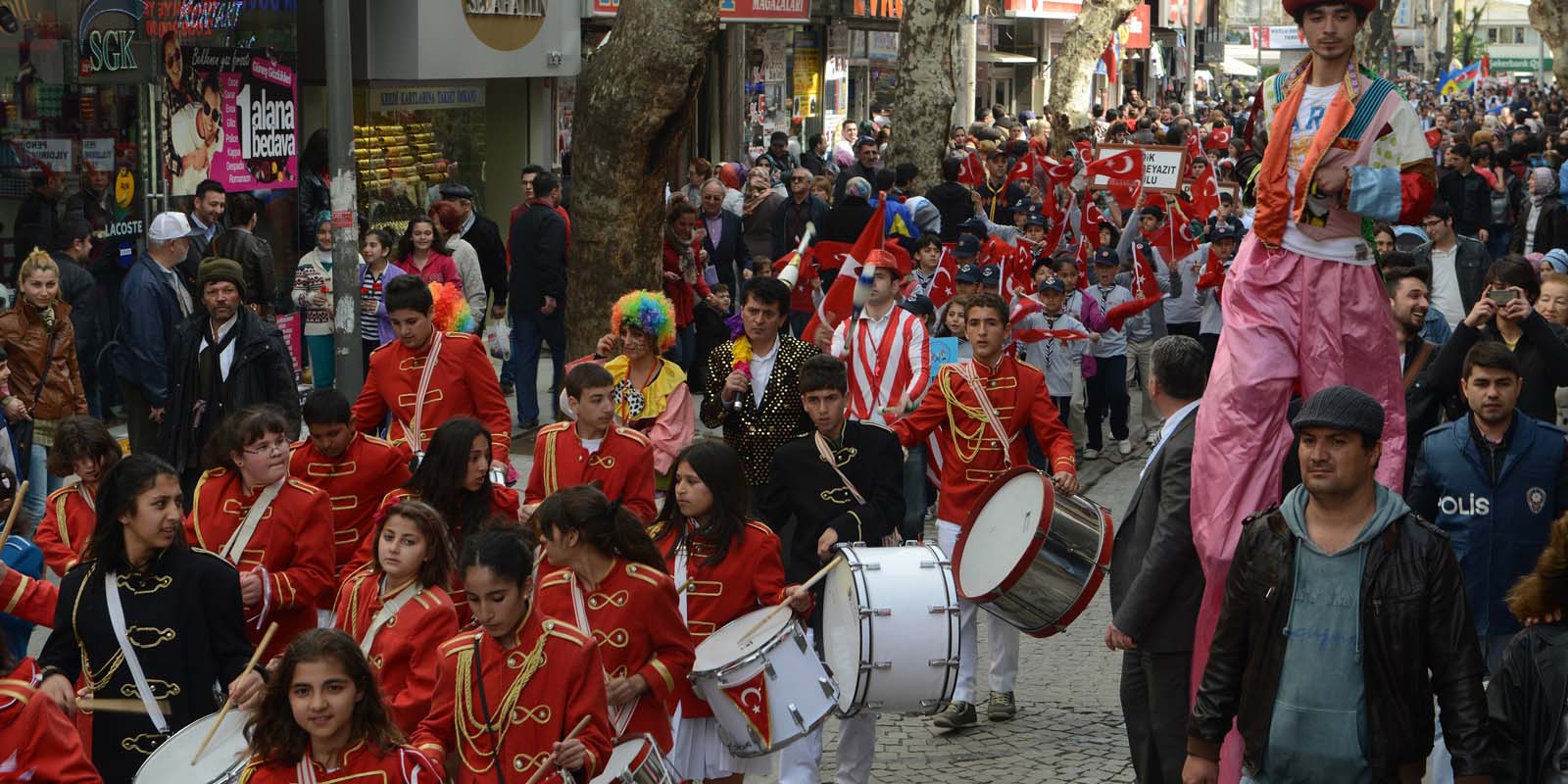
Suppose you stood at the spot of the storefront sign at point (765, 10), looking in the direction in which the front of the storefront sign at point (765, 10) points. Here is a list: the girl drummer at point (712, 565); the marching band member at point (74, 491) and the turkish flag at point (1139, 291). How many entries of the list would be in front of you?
3

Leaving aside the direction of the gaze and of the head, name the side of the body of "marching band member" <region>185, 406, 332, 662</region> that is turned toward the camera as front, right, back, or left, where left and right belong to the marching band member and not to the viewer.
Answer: front

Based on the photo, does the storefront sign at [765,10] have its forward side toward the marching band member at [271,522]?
yes

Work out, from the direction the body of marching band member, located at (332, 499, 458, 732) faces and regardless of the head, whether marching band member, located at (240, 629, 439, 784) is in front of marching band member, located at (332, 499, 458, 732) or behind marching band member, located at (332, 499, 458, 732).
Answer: in front

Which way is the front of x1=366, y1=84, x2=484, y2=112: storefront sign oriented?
toward the camera

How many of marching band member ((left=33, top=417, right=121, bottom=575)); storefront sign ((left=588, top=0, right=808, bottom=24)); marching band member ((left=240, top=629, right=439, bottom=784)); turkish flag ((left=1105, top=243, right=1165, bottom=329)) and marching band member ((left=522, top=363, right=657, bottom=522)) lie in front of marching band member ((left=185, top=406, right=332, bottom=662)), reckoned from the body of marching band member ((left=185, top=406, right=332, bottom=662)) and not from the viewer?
1

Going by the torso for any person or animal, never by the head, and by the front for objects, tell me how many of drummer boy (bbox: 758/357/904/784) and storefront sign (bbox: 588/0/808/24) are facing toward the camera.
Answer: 2

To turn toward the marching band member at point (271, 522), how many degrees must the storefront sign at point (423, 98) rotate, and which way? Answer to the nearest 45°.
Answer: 0° — it already faces them

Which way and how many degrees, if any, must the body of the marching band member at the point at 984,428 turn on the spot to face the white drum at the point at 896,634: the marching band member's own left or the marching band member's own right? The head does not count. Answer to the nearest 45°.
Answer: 0° — they already face it

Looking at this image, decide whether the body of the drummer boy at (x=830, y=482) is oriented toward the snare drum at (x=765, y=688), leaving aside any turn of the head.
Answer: yes

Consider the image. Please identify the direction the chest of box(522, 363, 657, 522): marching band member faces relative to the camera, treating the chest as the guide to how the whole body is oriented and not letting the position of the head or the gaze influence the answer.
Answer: toward the camera

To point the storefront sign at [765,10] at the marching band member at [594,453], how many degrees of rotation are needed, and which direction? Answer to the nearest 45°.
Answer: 0° — it already faces them

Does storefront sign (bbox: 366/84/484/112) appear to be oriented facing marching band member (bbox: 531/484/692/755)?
yes

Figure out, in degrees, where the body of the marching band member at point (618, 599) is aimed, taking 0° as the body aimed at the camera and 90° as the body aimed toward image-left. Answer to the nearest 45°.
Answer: approximately 45°
